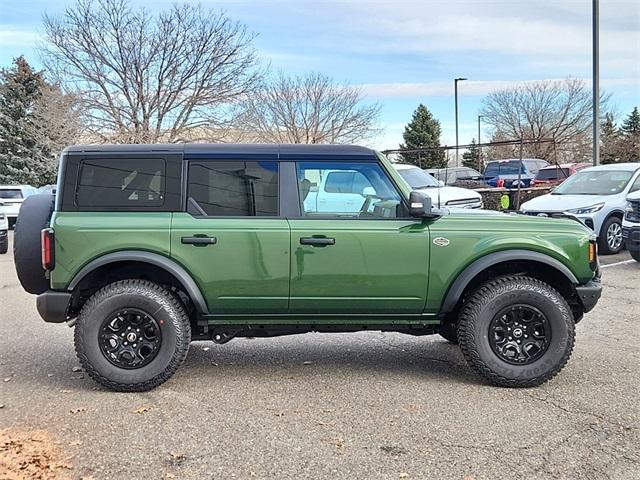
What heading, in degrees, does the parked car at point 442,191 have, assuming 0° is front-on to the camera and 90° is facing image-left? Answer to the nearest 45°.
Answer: approximately 315°

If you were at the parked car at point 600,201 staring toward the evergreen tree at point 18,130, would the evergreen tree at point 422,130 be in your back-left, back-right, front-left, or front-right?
front-right

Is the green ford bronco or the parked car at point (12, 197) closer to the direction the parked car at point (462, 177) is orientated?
the green ford bronco

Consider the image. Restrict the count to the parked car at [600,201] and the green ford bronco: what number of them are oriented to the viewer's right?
1

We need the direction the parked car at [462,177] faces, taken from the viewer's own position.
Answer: facing the viewer and to the right of the viewer

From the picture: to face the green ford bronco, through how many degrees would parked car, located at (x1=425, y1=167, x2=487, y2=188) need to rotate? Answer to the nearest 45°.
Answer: approximately 45° to its right

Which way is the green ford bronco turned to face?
to the viewer's right

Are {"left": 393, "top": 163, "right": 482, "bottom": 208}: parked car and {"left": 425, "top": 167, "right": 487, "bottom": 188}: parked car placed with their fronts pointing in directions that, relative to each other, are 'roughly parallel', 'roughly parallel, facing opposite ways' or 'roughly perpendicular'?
roughly parallel

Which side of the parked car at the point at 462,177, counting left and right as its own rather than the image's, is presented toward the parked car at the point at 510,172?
left

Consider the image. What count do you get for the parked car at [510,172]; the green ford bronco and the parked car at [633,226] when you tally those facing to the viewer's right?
1

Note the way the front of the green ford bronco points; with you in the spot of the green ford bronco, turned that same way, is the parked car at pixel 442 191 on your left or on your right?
on your left
